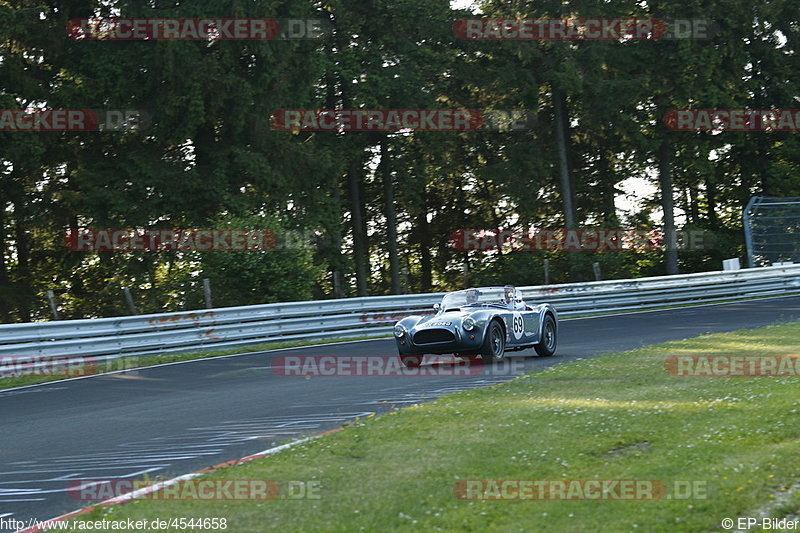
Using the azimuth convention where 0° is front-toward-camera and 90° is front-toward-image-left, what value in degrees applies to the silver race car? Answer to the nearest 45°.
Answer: approximately 45°
